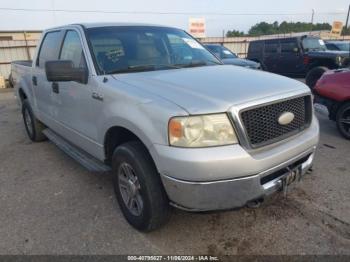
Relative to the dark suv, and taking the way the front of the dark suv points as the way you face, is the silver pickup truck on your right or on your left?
on your right

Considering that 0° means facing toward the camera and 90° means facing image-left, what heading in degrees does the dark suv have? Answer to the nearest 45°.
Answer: approximately 315°

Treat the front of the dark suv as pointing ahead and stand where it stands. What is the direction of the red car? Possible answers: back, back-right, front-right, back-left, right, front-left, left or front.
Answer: front-right

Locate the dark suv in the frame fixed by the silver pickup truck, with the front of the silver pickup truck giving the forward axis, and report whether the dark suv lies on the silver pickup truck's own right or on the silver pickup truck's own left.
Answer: on the silver pickup truck's own left

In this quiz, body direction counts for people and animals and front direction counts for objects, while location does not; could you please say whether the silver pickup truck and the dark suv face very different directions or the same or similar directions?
same or similar directions

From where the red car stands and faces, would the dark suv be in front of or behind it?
behind

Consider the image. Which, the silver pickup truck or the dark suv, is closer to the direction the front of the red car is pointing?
the silver pickup truck

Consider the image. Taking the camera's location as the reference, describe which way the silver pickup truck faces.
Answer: facing the viewer and to the right of the viewer

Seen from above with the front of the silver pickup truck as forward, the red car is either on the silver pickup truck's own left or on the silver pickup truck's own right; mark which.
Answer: on the silver pickup truck's own left
